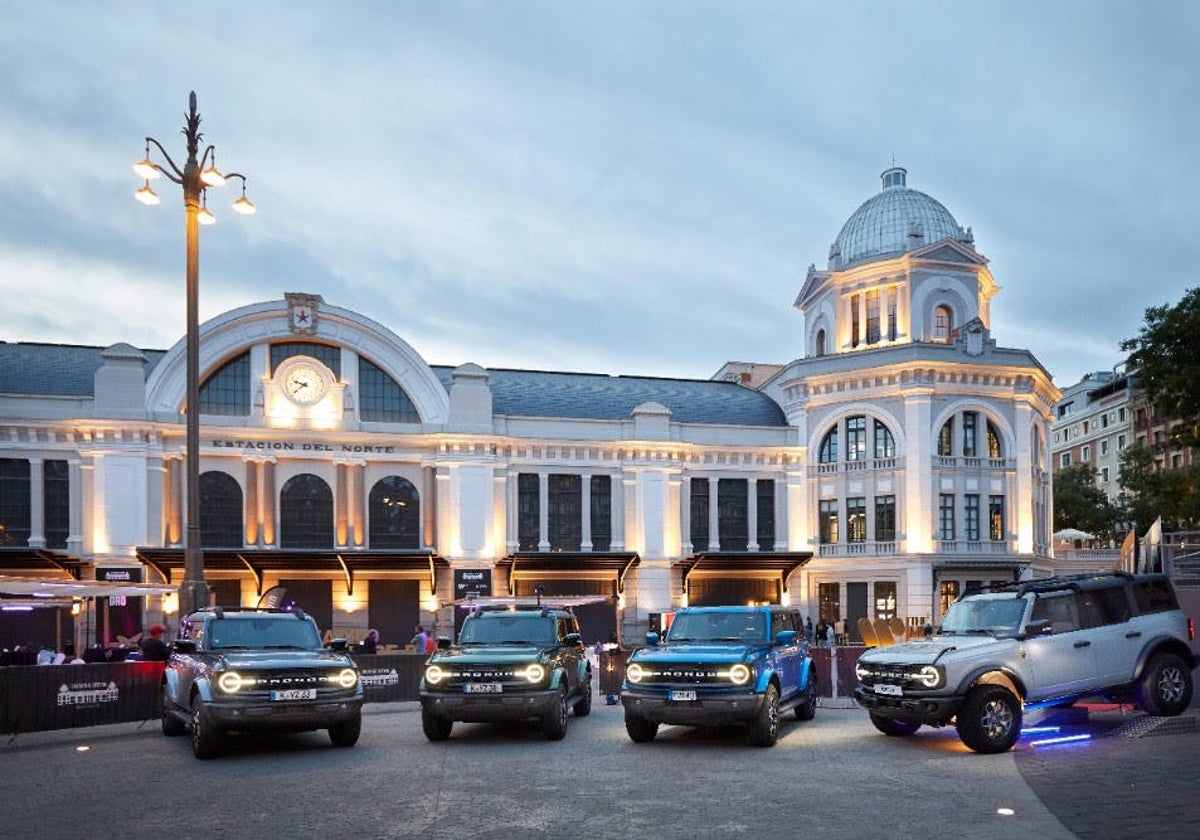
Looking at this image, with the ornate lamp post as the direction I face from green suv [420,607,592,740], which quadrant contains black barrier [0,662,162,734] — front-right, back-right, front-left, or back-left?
front-left

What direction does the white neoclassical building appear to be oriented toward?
toward the camera

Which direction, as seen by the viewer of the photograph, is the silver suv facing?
facing the viewer and to the left of the viewer

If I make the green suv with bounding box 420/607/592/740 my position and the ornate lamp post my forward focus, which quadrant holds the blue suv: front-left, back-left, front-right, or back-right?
back-right

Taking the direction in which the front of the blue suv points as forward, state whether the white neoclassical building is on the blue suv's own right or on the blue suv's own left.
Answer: on the blue suv's own right

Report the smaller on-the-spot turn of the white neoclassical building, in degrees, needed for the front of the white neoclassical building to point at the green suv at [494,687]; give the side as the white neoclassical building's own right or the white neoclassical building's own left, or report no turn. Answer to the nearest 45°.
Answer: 0° — it already faces it

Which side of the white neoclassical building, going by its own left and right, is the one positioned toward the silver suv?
front

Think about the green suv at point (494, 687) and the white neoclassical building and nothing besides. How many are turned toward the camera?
2

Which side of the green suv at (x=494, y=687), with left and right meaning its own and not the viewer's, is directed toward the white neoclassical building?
back

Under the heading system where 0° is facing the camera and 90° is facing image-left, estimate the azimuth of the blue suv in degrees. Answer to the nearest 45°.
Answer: approximately 45°

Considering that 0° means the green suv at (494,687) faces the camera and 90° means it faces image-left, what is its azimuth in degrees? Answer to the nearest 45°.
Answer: approximately 0°
